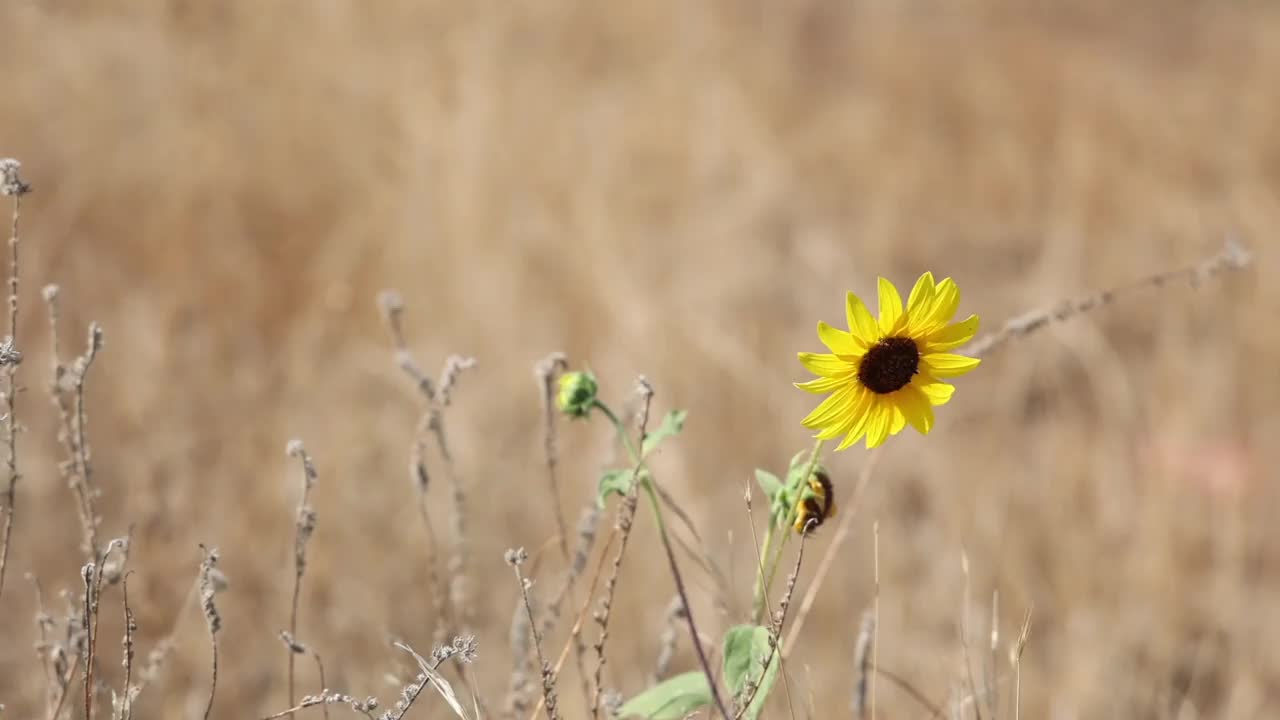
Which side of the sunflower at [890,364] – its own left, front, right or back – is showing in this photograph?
front
